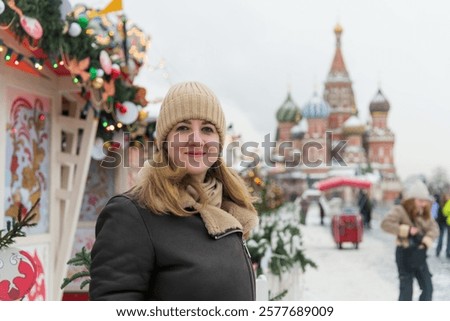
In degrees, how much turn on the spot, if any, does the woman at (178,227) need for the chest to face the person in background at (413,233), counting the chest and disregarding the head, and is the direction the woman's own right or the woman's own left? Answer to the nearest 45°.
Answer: approximately 90° to the woman's own left

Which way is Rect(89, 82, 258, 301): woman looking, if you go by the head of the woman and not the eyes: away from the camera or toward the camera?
toward the camera

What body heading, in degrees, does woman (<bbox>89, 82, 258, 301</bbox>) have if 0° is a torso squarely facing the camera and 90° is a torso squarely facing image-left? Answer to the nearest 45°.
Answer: approximately 315°

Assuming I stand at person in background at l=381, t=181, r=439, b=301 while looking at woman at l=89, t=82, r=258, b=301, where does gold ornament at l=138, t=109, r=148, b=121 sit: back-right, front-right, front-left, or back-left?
front-right

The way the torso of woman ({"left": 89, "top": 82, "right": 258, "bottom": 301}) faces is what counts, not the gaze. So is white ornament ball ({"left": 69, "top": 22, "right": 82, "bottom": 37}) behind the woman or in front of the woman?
behind

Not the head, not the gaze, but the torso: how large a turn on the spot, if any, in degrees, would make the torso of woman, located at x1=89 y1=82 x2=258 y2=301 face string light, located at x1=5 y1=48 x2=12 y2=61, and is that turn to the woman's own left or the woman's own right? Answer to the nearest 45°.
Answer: approximately 180°
